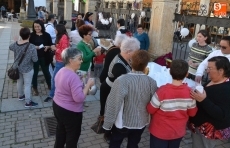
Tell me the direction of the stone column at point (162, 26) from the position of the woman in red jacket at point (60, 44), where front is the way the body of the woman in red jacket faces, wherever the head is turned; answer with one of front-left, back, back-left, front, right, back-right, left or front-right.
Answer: back

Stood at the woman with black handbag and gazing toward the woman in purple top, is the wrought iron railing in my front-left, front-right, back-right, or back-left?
back-left
